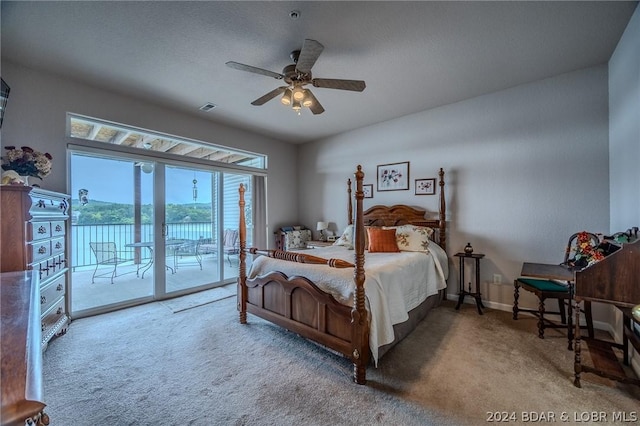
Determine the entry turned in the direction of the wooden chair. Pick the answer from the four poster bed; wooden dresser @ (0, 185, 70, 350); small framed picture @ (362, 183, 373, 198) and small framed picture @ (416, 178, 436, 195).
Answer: the wooden dresser

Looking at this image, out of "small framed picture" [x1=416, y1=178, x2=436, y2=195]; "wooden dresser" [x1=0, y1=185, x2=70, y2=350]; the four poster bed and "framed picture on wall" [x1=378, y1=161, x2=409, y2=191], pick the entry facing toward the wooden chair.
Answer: the wooden dresser

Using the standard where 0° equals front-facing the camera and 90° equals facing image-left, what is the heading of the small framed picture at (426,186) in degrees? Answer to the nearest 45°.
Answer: approximately 45°

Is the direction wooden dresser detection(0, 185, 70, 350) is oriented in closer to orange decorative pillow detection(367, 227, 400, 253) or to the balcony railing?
the orange decorative pillow

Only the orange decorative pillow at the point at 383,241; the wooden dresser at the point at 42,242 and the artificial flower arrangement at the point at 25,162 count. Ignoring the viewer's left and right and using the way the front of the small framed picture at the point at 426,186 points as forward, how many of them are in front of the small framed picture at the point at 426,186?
3

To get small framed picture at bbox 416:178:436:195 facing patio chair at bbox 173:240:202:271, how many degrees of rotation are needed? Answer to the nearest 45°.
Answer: approximately 45° to its right

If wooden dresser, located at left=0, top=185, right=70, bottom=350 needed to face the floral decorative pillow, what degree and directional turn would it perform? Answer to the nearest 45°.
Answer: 0° — it already faces it

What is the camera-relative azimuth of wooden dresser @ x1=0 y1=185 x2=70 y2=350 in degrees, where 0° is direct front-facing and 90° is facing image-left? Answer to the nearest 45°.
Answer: approximately 315°

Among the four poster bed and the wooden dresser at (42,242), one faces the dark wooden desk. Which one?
the wooden dresser

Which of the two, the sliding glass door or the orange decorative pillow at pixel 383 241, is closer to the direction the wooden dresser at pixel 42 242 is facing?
the orange decorative pillow
